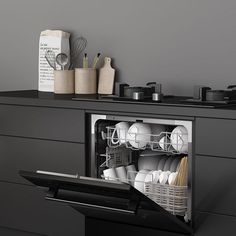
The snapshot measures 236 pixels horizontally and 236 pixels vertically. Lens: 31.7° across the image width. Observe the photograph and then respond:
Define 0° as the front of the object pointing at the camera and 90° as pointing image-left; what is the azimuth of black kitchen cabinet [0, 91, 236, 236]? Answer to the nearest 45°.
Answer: approximately 45°
